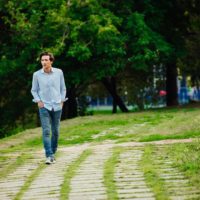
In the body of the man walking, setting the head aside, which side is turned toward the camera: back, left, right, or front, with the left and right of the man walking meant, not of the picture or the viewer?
front
